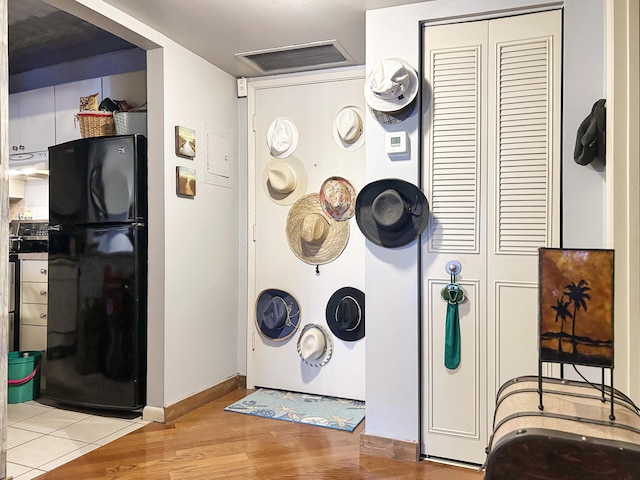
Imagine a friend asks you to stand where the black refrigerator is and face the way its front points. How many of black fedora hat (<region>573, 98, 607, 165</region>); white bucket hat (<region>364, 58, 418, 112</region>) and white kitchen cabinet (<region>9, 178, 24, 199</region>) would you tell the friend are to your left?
2

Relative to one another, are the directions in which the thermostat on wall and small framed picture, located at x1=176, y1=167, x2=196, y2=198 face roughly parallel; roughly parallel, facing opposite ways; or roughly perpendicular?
roughly perpendicular

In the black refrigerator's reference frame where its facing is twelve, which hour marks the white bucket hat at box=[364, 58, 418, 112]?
The white bucket hat is roughly at 9 o'clock from the black refrigerator.

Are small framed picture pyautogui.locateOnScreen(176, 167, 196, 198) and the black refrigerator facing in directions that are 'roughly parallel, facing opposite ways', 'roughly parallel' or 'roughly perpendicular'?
roughly perpendicular

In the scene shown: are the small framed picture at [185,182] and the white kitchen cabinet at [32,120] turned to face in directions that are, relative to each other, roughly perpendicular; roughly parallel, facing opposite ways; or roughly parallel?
roughly perpendicular

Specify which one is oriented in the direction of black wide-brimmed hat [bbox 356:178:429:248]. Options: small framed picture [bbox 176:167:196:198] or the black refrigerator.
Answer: the small framed picture

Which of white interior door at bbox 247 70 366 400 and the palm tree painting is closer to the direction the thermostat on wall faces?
the palm tree painting

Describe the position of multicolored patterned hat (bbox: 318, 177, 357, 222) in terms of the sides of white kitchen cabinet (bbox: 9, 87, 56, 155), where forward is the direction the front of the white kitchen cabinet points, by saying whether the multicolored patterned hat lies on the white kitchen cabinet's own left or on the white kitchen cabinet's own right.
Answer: on the white kitchen cabinet's own left

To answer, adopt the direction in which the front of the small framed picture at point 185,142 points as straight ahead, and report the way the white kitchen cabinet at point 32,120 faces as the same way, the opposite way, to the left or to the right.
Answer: to the right
